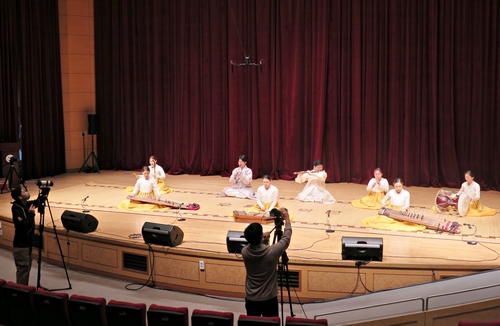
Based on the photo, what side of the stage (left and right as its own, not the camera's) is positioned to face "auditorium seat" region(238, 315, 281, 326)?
front

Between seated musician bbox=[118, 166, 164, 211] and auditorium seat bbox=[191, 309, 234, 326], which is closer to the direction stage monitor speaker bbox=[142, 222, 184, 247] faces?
the seated musician

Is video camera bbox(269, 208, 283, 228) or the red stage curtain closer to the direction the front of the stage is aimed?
the video camera

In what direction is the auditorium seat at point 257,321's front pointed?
away from the camera

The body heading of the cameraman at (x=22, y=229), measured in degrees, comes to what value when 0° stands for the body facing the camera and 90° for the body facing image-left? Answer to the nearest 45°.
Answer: approximately 270°

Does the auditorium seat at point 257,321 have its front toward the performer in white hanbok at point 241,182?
yes

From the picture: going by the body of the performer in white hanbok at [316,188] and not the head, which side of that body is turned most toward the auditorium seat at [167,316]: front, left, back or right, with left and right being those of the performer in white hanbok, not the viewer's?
front

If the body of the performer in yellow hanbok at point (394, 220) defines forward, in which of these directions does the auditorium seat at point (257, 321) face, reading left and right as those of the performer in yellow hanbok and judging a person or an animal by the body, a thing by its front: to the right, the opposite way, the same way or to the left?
the opposite way

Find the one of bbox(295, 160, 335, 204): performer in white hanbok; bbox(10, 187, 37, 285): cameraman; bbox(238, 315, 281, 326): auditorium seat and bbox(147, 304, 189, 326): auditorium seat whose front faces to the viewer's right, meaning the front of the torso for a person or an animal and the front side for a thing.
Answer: the cameraman

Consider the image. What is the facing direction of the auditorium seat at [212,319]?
away from the camera

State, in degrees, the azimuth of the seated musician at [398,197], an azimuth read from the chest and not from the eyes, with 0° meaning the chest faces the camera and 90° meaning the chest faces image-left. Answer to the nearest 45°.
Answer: approximately 0°
